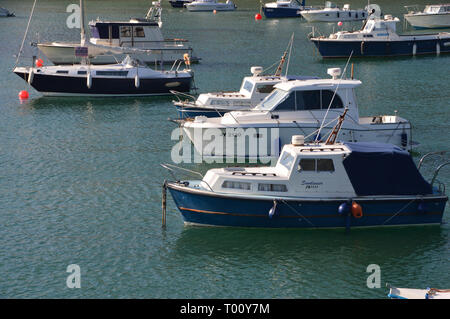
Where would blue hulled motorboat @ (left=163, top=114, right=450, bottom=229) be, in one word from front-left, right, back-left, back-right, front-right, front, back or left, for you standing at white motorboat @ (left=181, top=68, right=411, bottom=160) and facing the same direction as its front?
left

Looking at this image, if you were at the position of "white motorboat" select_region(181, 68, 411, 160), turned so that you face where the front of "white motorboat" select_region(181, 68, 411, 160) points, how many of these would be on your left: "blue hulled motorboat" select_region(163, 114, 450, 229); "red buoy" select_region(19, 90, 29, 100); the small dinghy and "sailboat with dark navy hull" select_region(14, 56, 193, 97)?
2

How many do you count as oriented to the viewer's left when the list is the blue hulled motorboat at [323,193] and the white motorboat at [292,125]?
2

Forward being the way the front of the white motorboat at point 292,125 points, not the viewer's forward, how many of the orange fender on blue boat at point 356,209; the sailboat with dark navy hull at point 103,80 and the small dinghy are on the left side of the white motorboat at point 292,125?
2

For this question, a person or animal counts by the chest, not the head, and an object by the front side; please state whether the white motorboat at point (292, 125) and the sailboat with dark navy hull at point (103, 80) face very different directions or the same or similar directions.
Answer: same or similar directions

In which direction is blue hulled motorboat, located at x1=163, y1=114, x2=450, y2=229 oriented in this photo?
to the viewer's left

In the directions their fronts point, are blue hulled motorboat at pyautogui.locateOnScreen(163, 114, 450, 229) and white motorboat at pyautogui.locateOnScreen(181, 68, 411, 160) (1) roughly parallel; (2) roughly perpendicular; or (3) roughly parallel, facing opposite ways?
roughly parallel

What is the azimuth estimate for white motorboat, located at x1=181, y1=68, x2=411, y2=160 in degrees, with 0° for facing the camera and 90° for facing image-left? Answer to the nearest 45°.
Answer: approximately 90°

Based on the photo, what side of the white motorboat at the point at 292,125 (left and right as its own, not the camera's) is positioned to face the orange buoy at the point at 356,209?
left

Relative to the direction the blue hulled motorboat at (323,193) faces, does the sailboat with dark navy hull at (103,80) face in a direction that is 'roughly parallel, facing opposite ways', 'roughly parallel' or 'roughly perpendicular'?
roughly parallel

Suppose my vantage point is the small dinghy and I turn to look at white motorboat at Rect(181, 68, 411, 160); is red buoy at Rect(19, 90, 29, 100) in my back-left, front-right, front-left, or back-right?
front-left

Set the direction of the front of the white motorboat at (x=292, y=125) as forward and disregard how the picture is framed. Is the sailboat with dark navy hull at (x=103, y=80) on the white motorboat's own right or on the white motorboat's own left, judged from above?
on the white motorboat's own right

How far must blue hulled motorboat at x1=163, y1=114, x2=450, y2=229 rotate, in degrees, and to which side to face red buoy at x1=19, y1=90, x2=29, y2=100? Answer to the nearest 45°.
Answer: approximately 45° to its right

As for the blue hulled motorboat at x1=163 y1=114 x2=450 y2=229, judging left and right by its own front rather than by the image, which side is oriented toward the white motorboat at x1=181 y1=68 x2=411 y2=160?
right

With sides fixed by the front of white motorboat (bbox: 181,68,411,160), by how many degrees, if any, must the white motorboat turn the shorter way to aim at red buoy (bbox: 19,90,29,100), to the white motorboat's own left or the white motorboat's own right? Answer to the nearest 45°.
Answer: approximately 45° to the white motorboat's own right

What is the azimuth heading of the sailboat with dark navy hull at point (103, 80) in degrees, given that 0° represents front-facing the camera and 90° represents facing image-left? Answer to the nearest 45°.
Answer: approximately 90°
